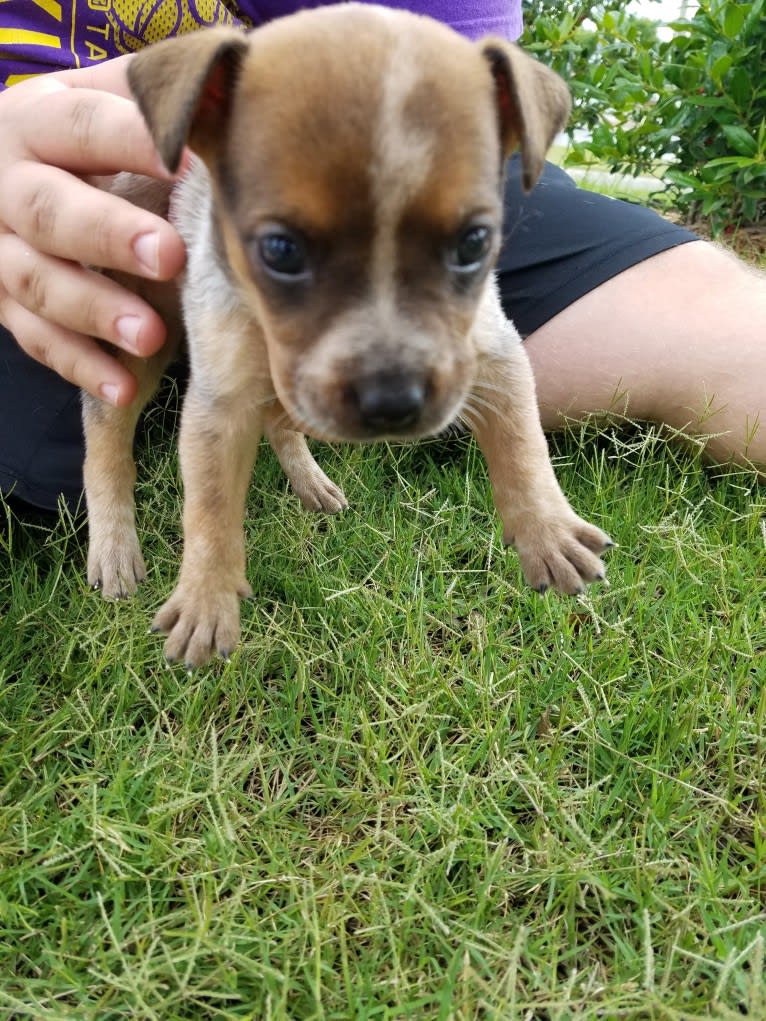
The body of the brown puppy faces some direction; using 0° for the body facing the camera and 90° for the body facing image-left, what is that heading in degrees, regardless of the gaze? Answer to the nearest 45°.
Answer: approximately 315°

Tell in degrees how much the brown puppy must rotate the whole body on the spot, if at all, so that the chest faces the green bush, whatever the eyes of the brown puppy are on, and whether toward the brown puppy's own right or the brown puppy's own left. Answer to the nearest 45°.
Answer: approximately 135° to the brown puppy's own left
